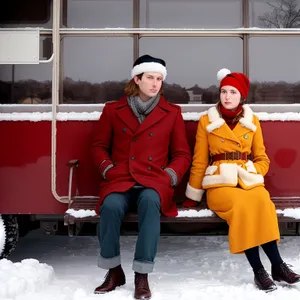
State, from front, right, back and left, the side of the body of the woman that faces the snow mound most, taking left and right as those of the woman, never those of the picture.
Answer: right

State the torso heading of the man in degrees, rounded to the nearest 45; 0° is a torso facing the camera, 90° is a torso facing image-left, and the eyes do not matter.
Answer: approximately 0°

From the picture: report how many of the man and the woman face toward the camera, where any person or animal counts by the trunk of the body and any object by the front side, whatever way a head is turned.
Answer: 2

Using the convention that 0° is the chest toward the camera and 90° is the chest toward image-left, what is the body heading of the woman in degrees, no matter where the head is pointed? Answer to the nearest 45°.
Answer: approximately 0°
